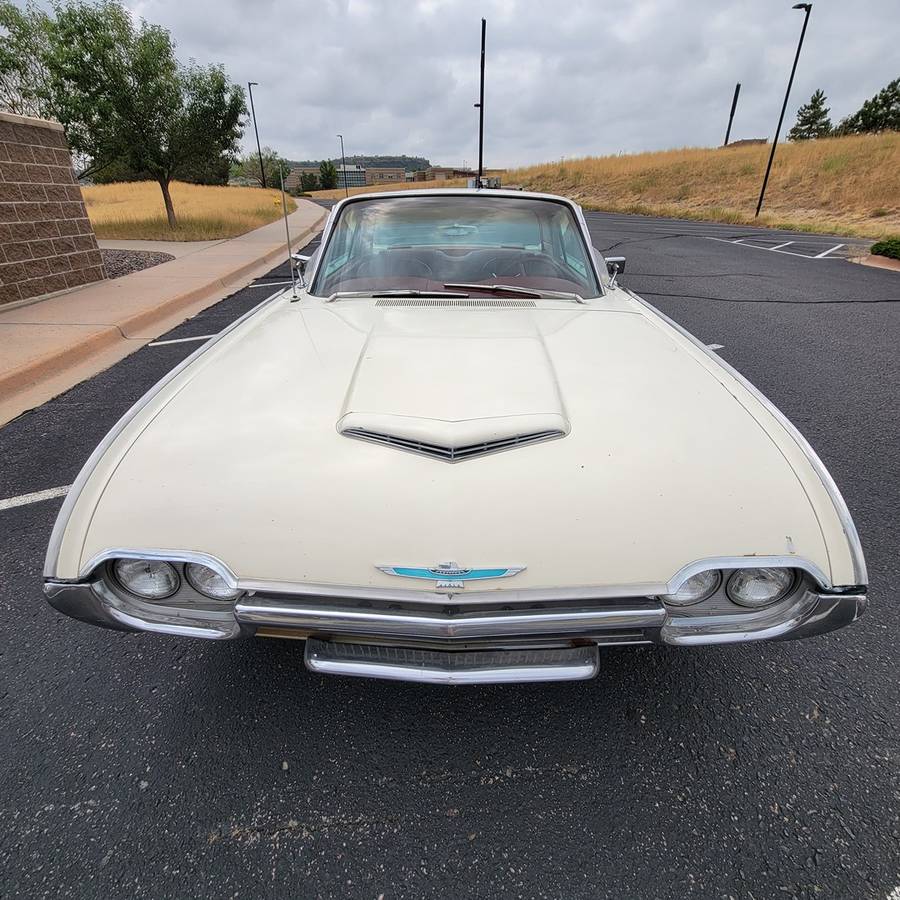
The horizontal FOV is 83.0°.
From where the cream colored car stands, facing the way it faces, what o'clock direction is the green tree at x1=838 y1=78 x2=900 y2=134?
The green tree is roughly at 7 o'clock from the cream colored car.

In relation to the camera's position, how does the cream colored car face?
facing the viewer

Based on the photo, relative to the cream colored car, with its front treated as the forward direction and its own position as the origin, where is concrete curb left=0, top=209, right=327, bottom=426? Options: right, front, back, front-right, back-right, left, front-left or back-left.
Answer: back-right

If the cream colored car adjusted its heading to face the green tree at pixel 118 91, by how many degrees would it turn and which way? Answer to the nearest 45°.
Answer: approximately 135° to its right

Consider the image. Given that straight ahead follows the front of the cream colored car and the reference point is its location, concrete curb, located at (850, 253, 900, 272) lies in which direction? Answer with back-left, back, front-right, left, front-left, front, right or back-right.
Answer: back-left

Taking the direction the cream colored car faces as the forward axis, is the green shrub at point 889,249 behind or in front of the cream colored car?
behind

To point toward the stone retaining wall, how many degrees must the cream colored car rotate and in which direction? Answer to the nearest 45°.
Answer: approximately 135° to its right
